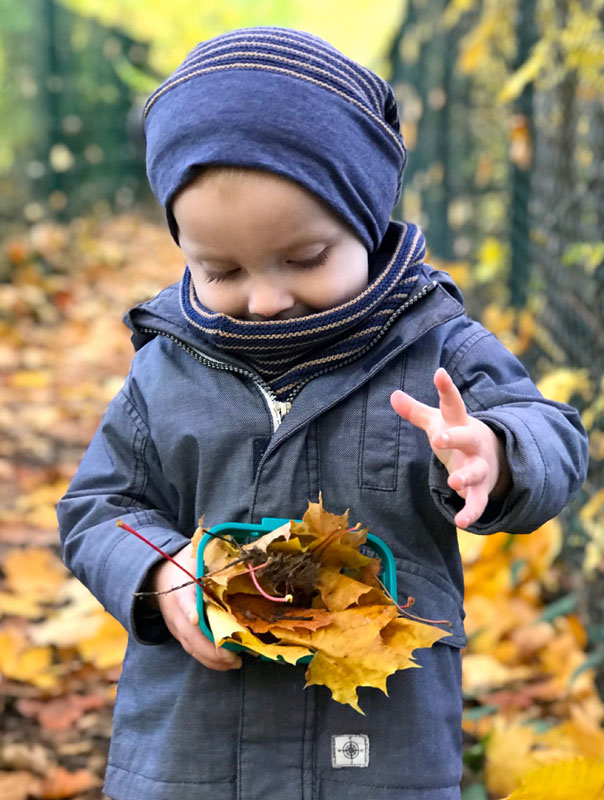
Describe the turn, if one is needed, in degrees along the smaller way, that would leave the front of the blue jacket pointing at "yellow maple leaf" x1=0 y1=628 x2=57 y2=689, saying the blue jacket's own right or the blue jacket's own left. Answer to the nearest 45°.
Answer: approximately 135° to the blue jacket's own right

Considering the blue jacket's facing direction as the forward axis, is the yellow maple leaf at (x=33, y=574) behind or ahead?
behind

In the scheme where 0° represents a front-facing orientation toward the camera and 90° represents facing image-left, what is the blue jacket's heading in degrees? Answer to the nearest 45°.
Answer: approximately 0°

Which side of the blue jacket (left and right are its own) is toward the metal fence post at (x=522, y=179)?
back

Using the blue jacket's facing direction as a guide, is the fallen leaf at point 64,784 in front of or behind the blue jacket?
behind

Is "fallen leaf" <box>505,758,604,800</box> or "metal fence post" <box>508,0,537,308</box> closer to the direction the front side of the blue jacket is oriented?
the fallen leaf

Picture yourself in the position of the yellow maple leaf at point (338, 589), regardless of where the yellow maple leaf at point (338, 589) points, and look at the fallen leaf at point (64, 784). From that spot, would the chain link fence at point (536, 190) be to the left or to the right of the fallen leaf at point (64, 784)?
right
